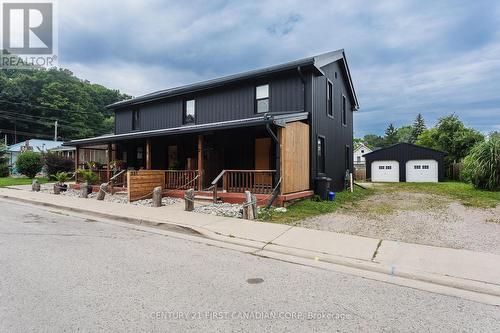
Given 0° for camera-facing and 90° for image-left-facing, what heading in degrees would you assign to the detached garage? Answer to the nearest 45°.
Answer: approximately 0°

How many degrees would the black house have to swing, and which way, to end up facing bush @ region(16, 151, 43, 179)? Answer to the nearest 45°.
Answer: approximately 90° to its right

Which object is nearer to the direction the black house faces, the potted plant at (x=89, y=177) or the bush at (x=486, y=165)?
the potted plant

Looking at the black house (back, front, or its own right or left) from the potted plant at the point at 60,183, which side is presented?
right

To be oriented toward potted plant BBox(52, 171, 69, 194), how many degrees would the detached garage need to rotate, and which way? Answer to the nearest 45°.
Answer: approximately 45° to its right

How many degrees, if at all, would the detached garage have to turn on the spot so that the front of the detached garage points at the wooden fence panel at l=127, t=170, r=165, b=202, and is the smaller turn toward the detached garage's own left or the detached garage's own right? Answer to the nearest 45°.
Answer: approximately 45° to the detached garage's own right

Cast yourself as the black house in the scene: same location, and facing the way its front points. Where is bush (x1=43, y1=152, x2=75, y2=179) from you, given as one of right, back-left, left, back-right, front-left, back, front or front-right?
right

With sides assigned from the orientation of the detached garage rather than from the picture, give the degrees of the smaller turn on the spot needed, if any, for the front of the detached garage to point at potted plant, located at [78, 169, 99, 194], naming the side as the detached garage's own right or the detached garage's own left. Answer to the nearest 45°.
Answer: approximately 45° to the detached garage's own right

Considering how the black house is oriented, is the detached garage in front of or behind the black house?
behind

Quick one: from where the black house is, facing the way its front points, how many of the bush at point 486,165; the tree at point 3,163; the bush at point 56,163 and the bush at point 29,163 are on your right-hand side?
3

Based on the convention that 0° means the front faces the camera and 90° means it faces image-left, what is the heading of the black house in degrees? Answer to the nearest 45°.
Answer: approximately 45°

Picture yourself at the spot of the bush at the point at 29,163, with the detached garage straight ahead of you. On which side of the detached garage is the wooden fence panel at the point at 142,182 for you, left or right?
right
